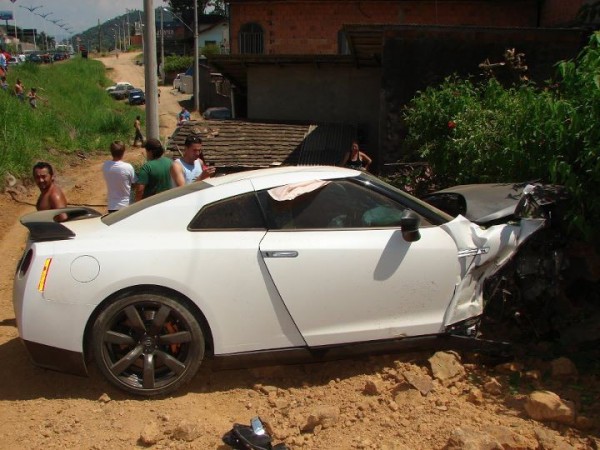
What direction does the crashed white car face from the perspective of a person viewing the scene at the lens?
facing to the right of the viewer

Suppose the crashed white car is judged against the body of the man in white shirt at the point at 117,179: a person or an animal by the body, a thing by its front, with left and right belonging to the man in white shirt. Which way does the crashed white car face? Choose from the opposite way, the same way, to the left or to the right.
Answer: to the right

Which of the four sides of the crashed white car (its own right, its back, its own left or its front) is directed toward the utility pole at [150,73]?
left

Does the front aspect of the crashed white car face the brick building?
no

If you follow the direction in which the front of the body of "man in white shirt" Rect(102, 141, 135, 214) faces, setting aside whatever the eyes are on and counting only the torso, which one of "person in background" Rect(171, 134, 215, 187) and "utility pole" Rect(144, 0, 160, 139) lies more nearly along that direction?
the utility pole

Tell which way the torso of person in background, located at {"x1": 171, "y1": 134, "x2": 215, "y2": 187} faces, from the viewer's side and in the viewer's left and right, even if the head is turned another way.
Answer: facing the viewer and to the right of the viewer

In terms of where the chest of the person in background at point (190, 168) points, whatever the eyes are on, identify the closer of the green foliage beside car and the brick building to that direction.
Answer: the green foliage beside car

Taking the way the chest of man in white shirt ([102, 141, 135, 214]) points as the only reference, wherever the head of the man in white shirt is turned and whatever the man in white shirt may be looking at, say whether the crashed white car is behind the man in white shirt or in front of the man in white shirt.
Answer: behind

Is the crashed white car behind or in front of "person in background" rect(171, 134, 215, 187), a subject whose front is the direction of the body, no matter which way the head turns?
in front

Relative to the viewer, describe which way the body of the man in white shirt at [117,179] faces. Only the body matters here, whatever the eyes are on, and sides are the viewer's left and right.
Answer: facing away from the viewer

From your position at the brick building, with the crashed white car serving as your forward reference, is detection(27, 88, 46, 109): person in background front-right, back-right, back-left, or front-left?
back-right

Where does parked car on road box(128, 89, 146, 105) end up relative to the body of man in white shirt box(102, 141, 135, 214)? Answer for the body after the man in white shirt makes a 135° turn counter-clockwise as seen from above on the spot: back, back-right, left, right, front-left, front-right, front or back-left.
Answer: back-right

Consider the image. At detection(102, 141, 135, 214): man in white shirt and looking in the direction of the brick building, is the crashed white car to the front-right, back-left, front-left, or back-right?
back-right

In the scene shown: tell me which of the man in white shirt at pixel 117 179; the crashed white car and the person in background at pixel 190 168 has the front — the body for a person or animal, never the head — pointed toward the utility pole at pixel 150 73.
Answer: the man in white shirt

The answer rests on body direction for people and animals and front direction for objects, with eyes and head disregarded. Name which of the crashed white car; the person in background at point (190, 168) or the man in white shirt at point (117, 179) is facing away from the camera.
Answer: the man in white shirt

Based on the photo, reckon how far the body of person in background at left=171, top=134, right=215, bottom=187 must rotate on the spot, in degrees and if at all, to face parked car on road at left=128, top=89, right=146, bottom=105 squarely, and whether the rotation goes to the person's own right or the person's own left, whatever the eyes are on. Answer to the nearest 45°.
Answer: approximately 135° to the person's own left

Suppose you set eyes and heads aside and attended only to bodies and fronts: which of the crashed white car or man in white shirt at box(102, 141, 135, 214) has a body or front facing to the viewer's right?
the crashed white car

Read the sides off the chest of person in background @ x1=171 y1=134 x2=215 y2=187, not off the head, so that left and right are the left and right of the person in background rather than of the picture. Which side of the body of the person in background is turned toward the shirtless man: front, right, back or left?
right
